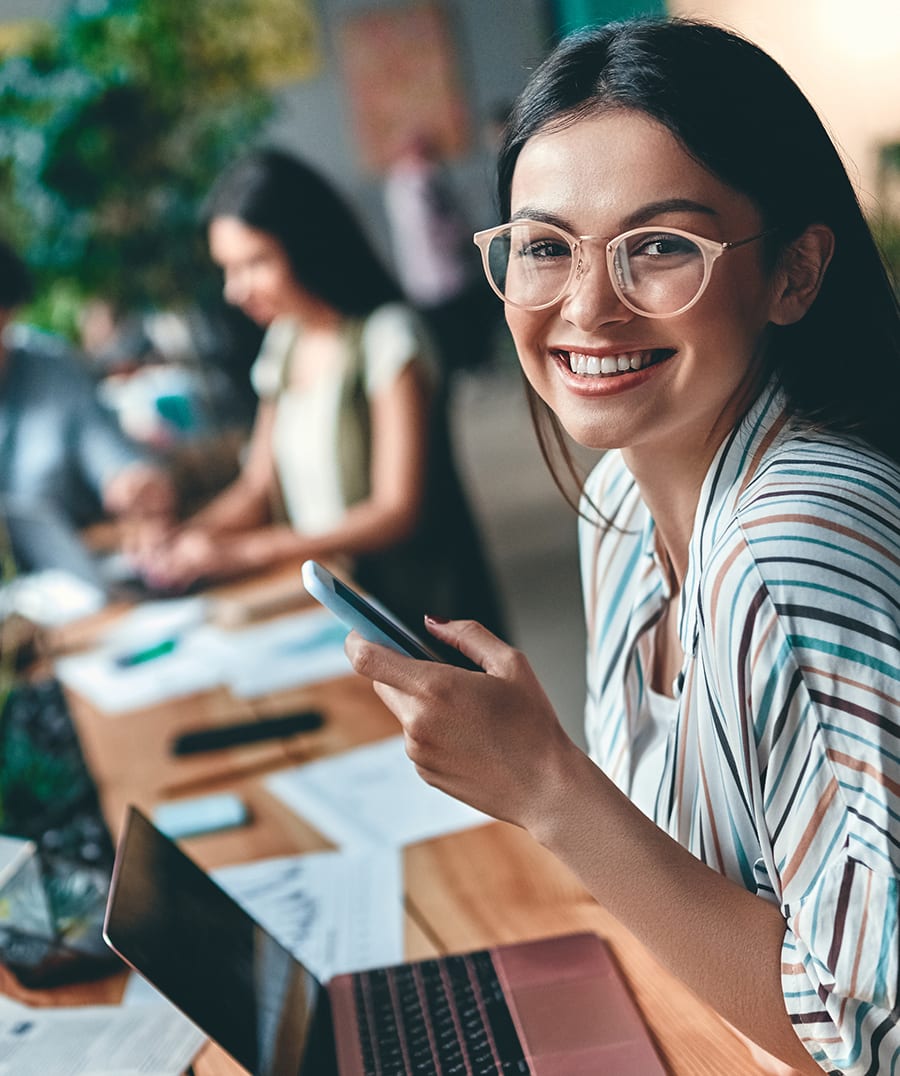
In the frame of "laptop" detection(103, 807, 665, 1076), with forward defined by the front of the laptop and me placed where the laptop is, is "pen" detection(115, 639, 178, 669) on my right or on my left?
on my left

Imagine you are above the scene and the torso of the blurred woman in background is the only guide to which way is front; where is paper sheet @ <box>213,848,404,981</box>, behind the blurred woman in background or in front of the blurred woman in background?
in front

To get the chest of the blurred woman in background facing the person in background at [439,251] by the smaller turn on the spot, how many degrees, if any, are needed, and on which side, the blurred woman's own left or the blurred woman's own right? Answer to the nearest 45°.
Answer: approximately 135° to the blurred woman's own right

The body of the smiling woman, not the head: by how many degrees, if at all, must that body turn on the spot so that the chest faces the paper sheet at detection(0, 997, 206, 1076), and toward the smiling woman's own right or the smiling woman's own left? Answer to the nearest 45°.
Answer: approximately 45° to the smiling woman's own right

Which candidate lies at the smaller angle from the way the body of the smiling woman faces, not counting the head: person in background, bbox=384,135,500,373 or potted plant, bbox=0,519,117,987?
the potted plant

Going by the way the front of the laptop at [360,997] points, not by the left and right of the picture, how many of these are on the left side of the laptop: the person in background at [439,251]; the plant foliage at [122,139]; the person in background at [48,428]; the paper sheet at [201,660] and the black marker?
5

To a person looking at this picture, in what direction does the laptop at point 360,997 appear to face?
facing to the right of the viewer

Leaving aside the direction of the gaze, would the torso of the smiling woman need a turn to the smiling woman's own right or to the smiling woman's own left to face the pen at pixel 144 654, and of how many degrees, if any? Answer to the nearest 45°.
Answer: approximately 90° to the smiling woman's own right

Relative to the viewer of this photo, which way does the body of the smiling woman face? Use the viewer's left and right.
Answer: facing the viewer and to the left of the viewer

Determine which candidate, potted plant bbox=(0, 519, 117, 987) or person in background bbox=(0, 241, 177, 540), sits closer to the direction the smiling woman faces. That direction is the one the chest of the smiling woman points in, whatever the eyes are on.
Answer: the potted plant

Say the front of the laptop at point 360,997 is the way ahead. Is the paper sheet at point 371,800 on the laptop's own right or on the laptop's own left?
on the laptop's own left
